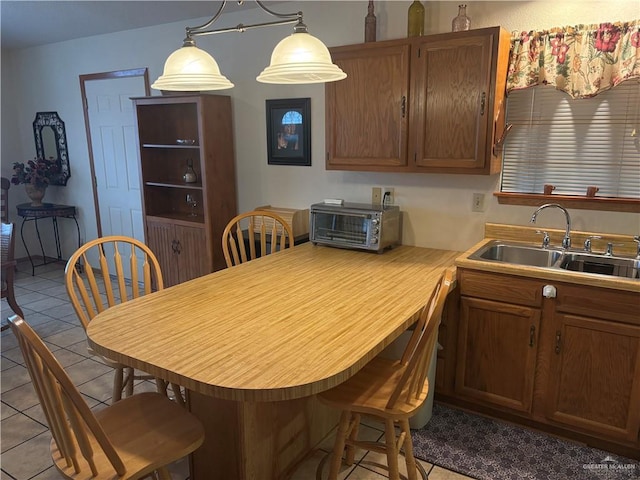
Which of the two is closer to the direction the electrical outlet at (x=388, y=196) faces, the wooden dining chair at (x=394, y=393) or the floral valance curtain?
the wooden dining chair

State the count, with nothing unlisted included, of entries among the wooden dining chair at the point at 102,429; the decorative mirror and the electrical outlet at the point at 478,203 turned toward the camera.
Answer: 2

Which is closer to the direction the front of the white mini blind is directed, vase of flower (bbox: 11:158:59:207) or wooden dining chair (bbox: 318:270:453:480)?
the wooden dining chair

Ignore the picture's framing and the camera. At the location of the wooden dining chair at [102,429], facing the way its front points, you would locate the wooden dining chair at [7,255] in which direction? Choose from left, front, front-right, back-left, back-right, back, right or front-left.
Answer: front-left

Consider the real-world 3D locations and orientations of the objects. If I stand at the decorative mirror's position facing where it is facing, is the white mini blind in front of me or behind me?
in front

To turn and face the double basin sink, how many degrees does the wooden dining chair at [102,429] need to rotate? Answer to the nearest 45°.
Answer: approximately 45° to its right

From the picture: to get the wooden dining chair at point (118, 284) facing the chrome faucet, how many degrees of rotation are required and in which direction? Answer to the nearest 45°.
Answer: approximately 45° to its left

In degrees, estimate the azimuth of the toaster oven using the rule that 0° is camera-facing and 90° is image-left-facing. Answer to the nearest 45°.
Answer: approximately 45°

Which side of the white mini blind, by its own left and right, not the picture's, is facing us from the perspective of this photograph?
front

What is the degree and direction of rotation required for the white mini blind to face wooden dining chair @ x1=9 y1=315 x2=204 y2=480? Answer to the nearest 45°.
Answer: approximately 45° to its right

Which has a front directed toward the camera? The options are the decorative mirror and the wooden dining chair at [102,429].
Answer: the decorative mirror

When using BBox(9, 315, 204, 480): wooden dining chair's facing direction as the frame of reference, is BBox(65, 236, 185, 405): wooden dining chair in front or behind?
in front

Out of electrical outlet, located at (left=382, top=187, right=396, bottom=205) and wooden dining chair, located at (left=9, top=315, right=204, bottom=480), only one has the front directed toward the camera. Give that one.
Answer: the electrical outlet

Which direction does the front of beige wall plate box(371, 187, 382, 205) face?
toward the camera

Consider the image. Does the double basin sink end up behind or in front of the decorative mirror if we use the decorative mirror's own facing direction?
in front

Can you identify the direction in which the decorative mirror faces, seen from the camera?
facing the viewer

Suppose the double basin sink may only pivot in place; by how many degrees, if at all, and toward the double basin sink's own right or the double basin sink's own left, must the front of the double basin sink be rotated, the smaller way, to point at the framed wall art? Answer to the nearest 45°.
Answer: approximately 45° to the double basin sink's own right

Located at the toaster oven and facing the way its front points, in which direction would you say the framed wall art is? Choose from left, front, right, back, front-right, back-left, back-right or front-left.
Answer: right

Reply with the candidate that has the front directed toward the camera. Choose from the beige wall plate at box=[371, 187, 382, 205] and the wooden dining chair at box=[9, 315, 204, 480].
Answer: the beige wall plate
